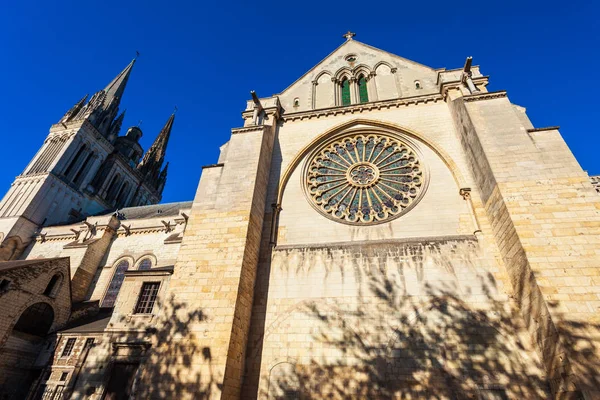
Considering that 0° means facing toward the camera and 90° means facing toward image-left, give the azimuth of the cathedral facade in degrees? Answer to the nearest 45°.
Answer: approximately 0°
